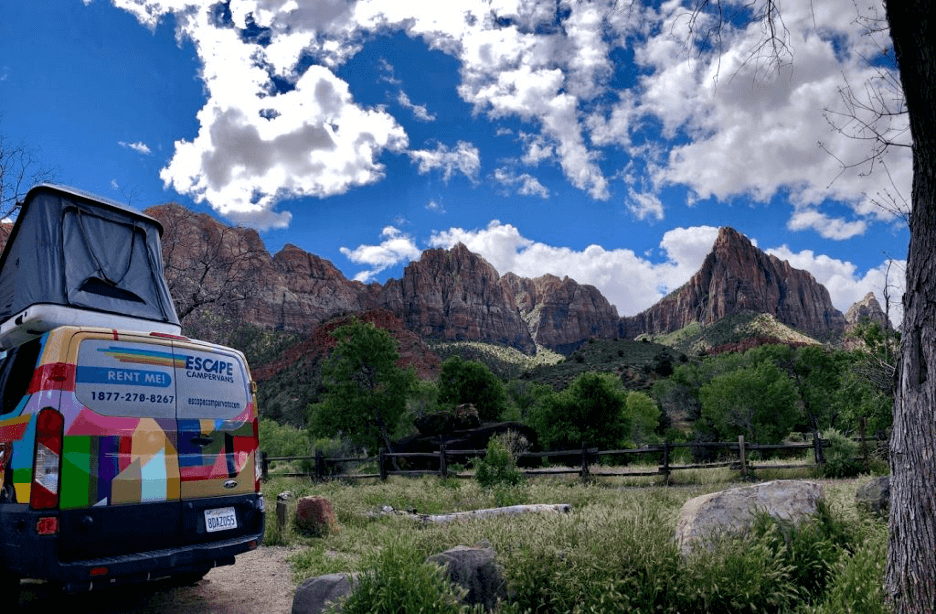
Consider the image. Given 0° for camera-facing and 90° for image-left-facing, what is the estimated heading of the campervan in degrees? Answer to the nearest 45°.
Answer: approximately 135°

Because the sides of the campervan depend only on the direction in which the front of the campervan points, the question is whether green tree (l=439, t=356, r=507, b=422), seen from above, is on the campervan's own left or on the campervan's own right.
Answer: on the campervan's own right

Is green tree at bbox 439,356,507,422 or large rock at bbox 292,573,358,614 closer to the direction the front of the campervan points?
the green tree

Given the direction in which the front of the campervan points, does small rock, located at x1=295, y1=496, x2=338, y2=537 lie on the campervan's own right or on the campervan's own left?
on the campervan's own right

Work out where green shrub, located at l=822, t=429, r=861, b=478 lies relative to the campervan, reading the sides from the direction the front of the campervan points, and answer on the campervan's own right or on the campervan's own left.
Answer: on the campervan's own right
